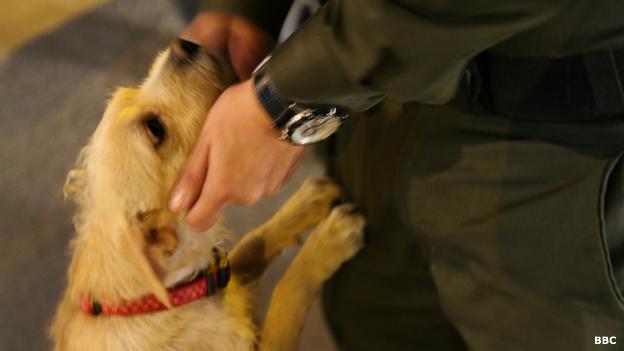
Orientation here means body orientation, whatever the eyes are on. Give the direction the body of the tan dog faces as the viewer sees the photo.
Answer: to the viewer's right
